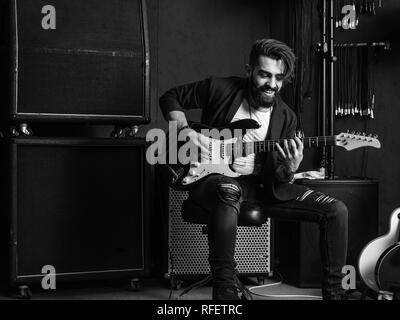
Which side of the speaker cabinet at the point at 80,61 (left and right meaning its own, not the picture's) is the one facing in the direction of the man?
left

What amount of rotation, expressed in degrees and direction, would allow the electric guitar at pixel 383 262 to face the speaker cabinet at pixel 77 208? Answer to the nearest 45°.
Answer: approximately 90° to its right

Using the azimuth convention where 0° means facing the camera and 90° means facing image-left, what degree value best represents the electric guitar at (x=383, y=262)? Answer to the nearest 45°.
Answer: approximately 0°

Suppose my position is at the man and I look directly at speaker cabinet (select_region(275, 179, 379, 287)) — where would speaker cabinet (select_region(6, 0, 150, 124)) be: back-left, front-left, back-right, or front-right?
back-left

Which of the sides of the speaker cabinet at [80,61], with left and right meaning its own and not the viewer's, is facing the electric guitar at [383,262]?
left

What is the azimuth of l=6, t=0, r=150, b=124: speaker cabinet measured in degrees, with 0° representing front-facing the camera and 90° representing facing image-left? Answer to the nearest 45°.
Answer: approximately 0°

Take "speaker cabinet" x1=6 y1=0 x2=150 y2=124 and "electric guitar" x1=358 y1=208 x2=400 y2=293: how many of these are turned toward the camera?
2
